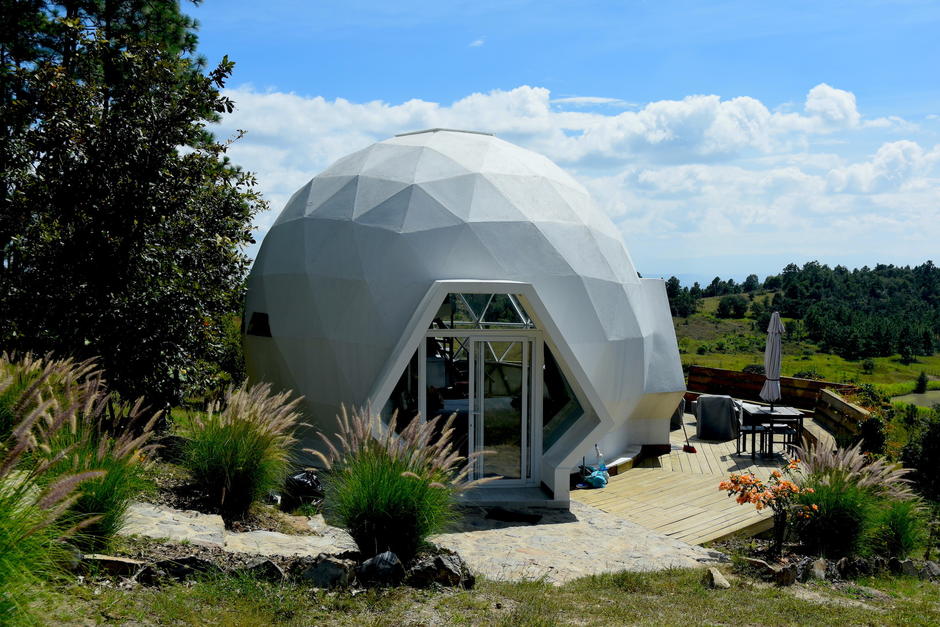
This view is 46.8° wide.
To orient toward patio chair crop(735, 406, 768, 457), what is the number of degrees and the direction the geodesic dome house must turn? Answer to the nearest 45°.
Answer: approximately 135° to its left

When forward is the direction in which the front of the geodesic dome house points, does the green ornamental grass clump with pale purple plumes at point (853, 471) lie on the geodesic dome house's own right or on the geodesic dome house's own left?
on the geodesic dome house's own left

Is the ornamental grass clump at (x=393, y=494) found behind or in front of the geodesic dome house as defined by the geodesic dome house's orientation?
in front

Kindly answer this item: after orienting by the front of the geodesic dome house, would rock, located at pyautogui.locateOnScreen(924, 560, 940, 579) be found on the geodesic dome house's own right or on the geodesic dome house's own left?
on the geodesic dome house's own left

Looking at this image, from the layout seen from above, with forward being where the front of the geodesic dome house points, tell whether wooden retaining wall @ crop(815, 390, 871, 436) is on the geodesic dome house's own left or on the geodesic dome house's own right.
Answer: on the geodesic dome house's own left

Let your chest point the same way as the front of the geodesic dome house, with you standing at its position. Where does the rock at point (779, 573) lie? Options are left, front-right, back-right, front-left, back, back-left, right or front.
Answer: front-left

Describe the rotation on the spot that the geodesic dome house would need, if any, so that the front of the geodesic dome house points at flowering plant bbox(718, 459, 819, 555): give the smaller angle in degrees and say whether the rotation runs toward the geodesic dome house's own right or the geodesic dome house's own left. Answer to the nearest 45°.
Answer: approximately 45° to the geodesic dome house's own left

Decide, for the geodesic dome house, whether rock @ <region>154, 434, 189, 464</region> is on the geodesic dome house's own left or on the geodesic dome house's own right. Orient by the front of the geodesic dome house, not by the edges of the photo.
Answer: on the geodesic dome house's own right

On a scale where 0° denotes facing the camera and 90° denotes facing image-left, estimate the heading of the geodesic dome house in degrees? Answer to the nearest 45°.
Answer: approximately 0°

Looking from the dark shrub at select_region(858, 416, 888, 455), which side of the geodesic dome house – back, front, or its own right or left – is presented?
left

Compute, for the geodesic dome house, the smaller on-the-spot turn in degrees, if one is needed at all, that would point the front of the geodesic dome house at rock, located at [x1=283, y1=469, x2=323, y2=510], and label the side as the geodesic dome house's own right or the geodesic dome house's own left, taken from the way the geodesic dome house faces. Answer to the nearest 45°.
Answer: approximately 45° to the geodesic dome house's own right

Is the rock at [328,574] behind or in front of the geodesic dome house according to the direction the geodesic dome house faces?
in front

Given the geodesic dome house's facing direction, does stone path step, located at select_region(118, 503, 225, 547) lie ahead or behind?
ahead
